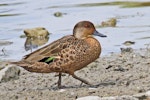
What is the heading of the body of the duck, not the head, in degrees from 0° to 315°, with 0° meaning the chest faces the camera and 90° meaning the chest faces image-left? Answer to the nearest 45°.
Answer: approximately 270°

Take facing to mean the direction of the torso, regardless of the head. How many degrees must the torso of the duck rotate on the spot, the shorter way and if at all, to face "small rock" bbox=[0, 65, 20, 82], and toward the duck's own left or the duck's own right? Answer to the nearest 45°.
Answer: approximately 135° to the duck's own left
